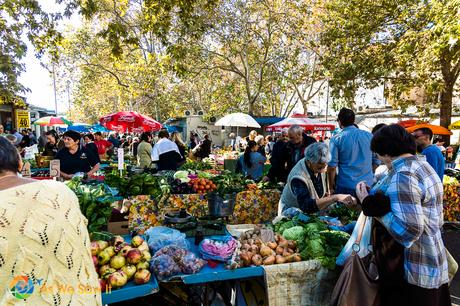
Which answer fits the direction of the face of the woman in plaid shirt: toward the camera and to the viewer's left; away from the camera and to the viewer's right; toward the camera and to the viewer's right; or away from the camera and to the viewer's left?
away from the camera and to the viewer's left

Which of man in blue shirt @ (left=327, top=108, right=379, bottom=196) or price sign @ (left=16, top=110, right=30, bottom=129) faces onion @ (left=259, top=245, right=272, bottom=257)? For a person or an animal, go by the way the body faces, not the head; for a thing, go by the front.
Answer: the price sign

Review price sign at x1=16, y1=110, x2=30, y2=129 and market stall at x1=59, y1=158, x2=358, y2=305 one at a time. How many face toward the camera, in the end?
2

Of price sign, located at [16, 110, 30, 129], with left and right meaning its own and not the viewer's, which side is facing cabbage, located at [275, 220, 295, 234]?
front

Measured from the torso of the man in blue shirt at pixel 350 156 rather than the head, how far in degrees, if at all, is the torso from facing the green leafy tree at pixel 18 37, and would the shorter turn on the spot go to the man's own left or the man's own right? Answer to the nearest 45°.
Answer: approximately 90° to the man's own left

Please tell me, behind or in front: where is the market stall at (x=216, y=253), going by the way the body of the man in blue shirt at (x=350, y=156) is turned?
behind

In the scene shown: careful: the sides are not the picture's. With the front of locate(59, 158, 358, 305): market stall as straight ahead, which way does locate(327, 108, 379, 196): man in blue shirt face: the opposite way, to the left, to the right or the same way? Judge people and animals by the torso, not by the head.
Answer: the opposite way

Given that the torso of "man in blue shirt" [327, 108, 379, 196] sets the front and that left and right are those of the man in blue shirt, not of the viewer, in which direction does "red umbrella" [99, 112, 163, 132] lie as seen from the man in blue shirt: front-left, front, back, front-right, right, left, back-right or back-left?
front-left

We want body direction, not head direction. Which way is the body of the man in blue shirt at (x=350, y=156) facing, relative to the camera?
away from the camera

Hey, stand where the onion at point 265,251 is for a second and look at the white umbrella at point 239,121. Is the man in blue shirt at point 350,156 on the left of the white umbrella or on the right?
right

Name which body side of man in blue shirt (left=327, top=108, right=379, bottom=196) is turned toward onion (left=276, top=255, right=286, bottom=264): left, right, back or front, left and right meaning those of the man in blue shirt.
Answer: back
